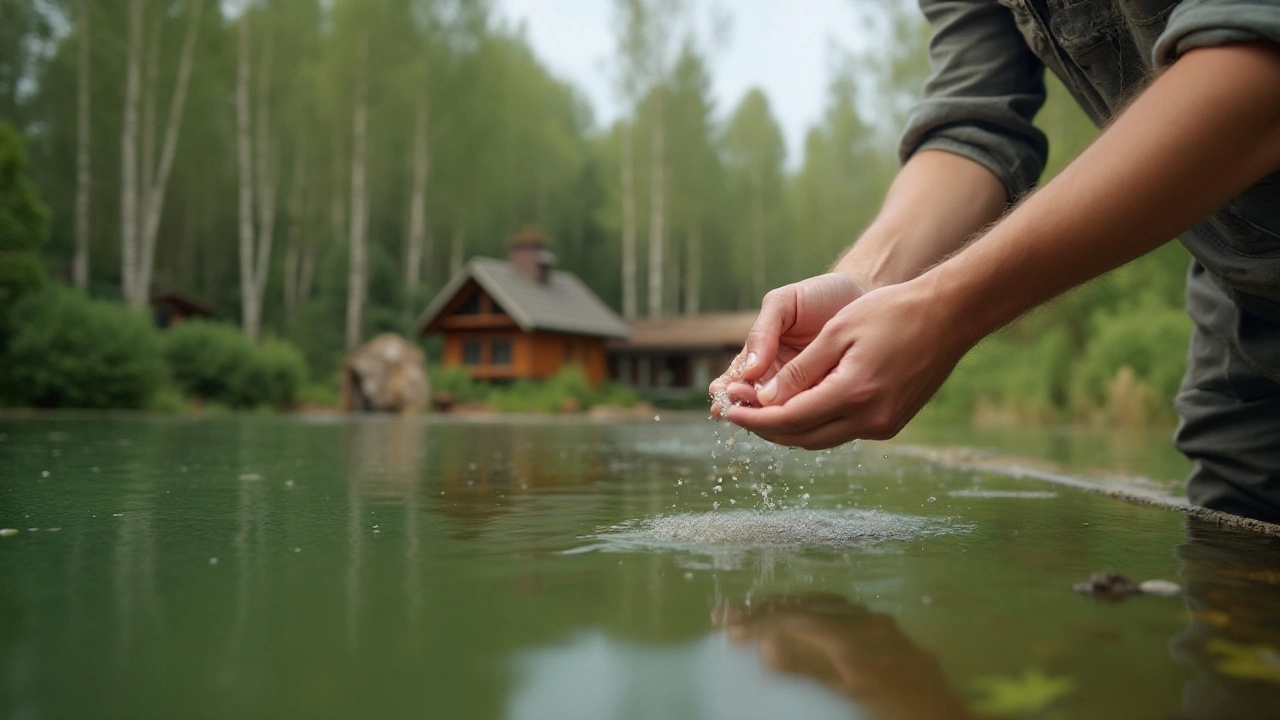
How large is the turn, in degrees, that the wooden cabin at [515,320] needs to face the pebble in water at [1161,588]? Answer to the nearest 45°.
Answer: approximately 45° to its left

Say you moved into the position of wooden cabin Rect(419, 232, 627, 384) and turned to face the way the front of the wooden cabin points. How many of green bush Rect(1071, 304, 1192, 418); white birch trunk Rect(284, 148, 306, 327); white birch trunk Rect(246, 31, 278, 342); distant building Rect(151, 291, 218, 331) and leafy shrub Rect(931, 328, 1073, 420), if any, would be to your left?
2

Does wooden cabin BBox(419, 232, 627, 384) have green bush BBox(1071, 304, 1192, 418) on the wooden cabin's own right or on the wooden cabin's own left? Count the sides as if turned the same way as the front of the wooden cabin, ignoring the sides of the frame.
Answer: on the wooden cabin's own left

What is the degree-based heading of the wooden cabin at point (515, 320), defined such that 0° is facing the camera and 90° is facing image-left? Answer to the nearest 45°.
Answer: approximately 45°

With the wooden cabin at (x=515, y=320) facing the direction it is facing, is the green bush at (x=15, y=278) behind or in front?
in front

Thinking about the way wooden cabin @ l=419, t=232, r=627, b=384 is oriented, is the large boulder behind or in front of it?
in front
